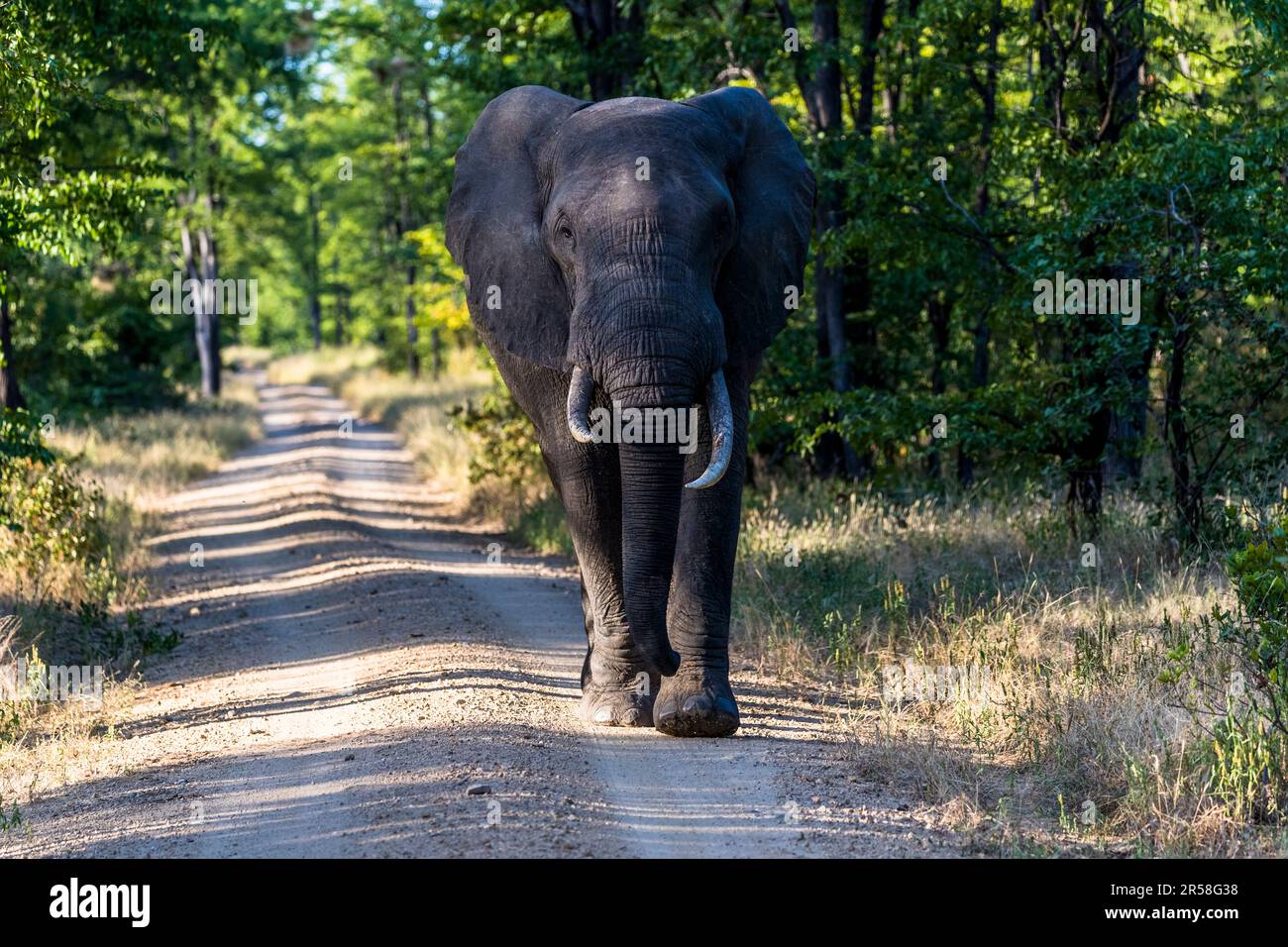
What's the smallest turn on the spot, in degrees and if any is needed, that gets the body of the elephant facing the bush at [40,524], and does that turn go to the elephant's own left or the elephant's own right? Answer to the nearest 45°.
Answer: approximately 135° to the elephant's own right

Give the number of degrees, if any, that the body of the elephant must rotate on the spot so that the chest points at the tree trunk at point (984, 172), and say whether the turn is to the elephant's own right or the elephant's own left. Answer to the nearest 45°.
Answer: approximately 135° to the elephant's own left

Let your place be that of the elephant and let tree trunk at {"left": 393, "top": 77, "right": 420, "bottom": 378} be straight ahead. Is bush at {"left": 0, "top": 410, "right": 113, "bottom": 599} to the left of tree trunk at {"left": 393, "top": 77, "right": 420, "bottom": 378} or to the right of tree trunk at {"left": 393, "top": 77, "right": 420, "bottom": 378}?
left

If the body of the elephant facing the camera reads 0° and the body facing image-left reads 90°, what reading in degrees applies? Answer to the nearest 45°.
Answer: approximately 0°

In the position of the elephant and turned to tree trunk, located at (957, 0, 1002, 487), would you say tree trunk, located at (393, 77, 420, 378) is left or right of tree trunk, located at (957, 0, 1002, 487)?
left

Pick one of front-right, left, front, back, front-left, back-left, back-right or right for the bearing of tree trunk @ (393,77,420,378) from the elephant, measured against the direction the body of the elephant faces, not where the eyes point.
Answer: back
